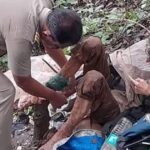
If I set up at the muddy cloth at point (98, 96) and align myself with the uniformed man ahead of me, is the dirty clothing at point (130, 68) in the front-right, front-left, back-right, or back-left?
back-right

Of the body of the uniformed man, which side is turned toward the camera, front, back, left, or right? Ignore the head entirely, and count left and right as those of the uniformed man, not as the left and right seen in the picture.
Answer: right
